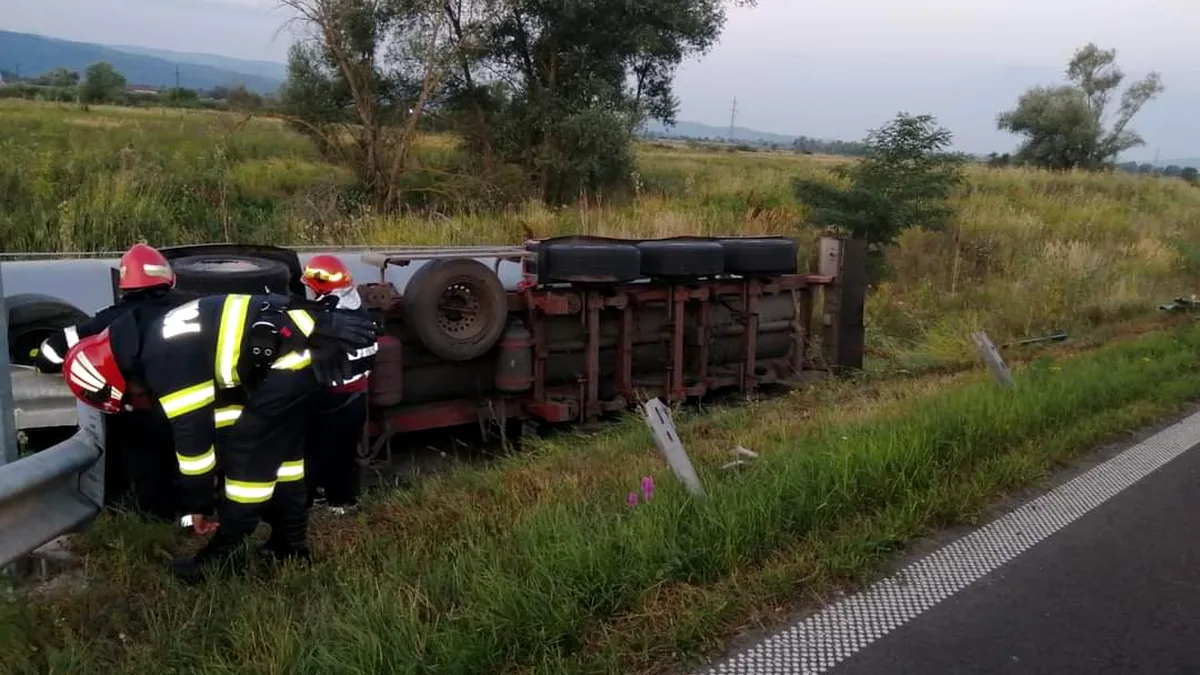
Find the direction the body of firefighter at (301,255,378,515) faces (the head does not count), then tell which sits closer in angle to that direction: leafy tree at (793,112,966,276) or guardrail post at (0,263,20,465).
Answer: the guardrail post

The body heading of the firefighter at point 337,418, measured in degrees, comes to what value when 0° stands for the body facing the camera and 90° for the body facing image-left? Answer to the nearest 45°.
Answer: approximately 90°

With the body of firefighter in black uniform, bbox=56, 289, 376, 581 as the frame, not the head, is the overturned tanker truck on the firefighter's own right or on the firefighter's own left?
on the firefighter's own right

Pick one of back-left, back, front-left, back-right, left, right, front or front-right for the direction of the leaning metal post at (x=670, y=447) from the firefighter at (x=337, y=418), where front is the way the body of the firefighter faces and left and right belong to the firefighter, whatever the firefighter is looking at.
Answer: back-left

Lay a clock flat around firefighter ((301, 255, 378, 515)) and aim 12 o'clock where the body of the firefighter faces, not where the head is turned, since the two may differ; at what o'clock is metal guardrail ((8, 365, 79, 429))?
The metal guardrail is roughly at 1 o'clock from the firefighter.

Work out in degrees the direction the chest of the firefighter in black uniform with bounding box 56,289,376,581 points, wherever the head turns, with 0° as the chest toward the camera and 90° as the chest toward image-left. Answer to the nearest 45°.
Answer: approximately 90°
